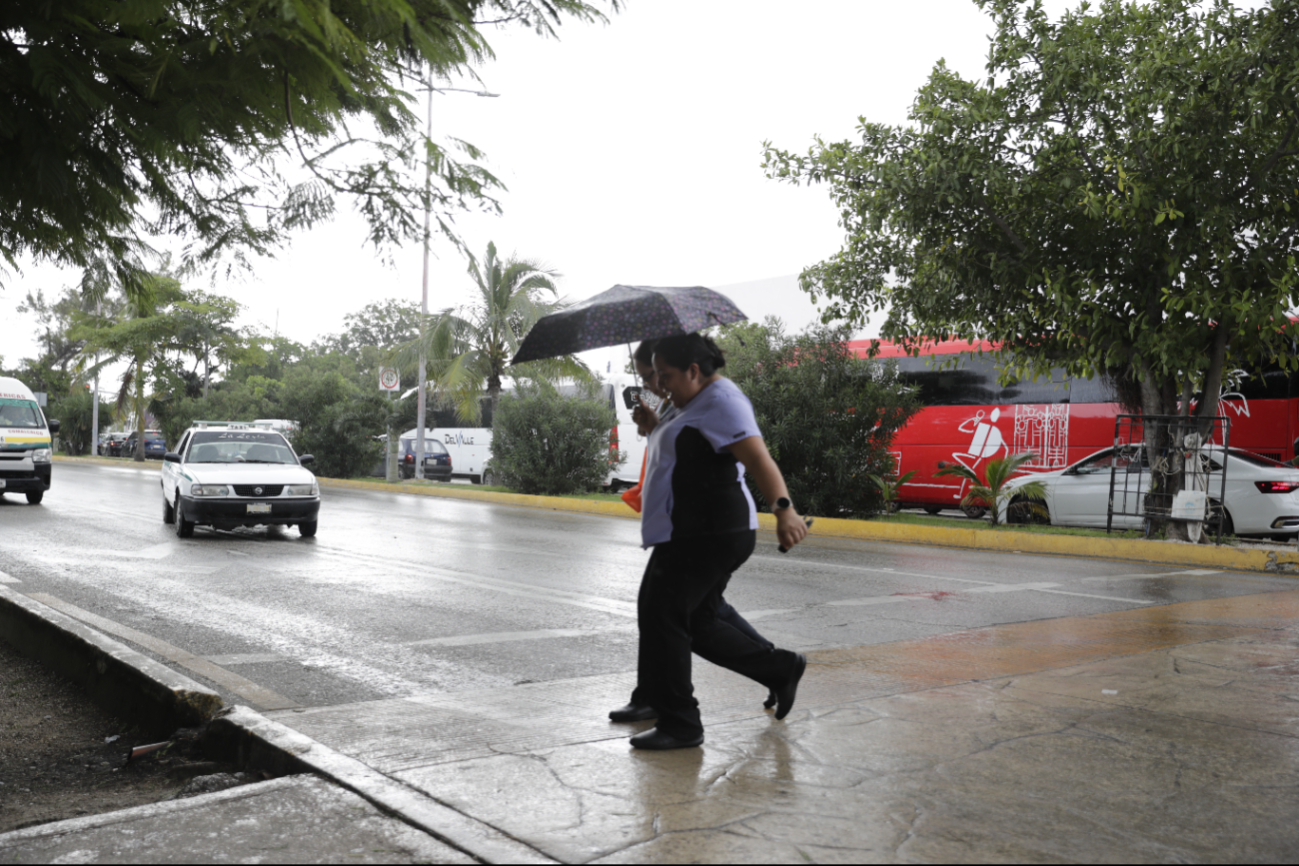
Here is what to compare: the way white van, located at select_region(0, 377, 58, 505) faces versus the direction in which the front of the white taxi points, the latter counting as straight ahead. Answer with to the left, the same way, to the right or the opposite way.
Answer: the same way

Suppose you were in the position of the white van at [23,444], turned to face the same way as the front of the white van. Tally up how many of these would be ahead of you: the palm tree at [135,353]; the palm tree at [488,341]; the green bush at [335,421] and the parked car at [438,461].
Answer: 0

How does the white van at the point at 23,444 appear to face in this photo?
toward the camera

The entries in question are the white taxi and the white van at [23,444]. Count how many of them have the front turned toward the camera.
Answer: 2

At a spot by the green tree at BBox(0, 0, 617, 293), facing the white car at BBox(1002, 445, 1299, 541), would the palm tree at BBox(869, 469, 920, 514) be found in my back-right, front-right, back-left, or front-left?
front-left

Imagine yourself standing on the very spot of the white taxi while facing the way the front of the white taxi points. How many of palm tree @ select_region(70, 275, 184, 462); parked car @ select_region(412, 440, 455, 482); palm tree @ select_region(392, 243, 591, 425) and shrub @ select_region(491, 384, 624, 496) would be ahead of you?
0

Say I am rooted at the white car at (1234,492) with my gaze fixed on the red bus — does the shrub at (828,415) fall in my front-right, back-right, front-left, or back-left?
front-left

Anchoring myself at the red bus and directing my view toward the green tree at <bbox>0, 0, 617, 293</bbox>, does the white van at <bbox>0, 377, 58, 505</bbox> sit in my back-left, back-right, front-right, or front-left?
front-right

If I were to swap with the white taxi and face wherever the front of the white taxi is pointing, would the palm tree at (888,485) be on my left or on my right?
on my left

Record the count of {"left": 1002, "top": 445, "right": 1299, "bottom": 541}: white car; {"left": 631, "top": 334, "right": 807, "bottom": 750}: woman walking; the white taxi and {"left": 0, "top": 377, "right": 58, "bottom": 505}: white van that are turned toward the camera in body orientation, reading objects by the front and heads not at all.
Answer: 2

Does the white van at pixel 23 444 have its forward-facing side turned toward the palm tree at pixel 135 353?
no
